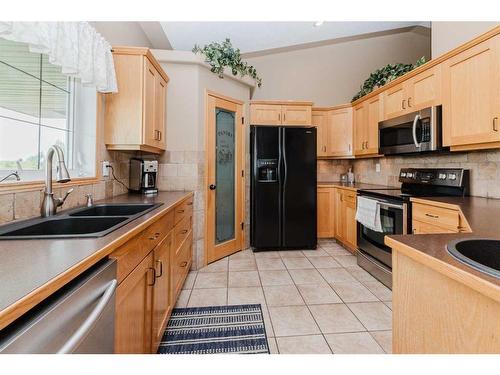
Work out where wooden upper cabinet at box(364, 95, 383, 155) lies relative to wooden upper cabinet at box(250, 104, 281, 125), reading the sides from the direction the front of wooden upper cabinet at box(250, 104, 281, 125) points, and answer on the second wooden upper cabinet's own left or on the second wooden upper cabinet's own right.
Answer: on the second wooden upper cabinet's own left

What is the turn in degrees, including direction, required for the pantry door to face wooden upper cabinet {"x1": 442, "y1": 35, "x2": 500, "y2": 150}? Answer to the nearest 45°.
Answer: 0° — it already faces it

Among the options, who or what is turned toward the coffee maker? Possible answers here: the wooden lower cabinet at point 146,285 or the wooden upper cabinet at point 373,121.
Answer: the wooden upper cabinet

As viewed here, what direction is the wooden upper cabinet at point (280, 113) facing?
toward the camera

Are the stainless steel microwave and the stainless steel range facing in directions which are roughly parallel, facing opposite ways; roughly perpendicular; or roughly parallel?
roughly parallel

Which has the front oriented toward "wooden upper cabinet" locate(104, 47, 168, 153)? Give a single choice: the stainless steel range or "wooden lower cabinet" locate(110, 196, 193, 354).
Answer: the stainless steel range

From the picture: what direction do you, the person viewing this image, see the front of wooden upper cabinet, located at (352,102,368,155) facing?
facing the viewer and to the left of the viewer

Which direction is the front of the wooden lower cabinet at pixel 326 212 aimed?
toward the camera

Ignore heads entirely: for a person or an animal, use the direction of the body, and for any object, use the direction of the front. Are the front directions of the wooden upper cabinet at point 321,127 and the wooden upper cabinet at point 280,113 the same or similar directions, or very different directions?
same or similar directions

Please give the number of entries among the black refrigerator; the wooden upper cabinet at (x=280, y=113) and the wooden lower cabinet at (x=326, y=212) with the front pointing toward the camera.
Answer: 3

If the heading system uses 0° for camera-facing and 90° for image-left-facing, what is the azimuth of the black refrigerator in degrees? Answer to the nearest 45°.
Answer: approximately 0°

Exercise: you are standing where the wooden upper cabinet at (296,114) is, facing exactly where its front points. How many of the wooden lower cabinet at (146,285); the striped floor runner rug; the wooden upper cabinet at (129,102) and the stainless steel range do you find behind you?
0

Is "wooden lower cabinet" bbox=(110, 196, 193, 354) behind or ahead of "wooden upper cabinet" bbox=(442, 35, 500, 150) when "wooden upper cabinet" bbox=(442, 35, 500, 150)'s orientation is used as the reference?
ahead
